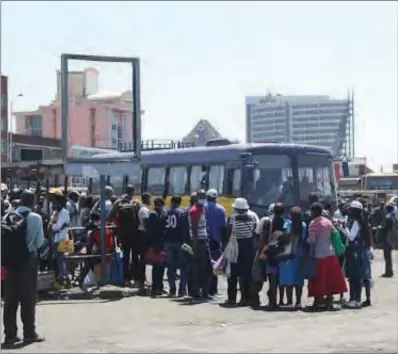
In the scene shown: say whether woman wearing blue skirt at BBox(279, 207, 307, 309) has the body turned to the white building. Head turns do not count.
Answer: yes

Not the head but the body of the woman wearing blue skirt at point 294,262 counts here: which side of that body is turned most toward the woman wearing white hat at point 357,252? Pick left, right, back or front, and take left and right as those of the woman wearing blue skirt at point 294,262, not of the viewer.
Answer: right

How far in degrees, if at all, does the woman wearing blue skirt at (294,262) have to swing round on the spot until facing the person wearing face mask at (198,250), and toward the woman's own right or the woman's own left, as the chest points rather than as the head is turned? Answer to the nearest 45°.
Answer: approximately 90° to the woman's own left

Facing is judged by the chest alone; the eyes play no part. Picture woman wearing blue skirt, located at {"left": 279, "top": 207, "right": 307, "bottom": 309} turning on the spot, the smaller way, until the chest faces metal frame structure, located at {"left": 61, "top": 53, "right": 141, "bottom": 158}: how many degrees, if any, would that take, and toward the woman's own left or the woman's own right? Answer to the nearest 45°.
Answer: approximately 45° to the woman's own left

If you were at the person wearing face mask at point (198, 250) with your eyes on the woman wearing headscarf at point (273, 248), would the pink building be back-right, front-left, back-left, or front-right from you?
back-left

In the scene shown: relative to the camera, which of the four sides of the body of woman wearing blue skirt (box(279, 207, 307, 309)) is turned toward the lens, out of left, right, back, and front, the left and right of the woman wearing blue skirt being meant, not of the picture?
back

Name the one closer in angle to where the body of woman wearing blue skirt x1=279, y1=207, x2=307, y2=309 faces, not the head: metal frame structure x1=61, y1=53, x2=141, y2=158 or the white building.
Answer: the white building

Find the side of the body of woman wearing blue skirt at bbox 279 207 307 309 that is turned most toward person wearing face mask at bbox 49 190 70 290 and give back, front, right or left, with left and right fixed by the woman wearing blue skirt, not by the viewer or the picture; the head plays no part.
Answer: left

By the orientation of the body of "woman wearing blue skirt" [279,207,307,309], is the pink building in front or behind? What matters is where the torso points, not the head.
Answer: in front
